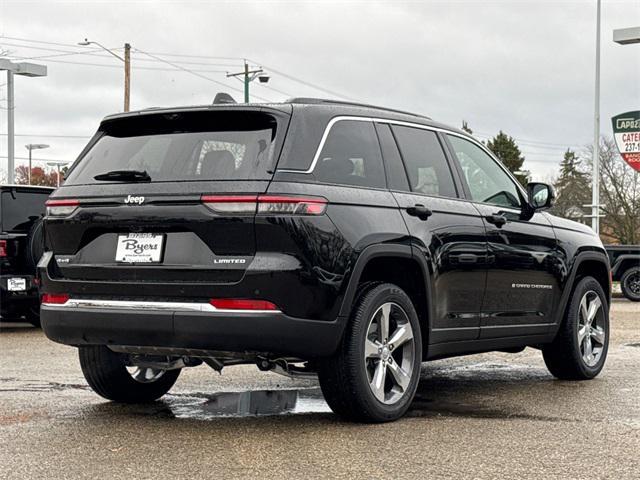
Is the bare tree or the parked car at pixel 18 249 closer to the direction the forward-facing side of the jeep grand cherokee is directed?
the bare tree

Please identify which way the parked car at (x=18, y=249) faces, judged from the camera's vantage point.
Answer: facing away from the viewer

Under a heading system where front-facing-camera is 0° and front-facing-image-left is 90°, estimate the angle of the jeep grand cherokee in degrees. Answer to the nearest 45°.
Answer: approximately 225°

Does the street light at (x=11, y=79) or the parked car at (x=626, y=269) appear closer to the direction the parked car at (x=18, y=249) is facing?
the street light

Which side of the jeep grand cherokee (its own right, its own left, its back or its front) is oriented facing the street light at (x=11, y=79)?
left

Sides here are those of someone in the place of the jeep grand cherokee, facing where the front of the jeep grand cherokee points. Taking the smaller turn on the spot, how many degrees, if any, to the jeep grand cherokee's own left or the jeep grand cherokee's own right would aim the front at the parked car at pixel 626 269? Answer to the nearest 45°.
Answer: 0° — it already faces it

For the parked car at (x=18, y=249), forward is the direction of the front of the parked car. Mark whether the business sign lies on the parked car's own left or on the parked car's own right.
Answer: on the parked car's own right

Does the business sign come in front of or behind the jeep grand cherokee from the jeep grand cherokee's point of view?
in front

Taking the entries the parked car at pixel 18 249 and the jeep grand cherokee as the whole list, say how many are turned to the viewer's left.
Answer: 0
